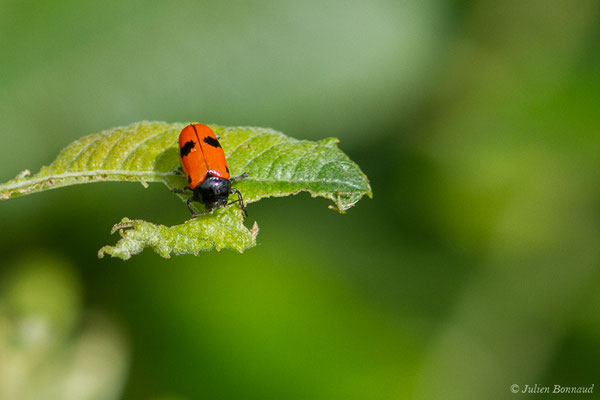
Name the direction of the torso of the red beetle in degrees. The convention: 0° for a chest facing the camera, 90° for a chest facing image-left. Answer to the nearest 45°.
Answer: approximately 0°
